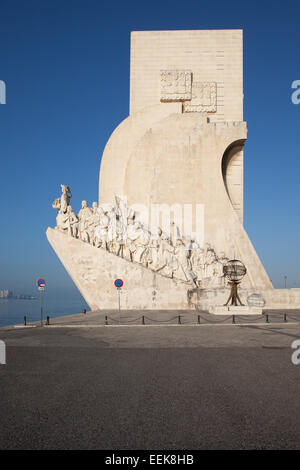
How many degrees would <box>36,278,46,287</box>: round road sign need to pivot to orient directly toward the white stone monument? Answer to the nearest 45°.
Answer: approximately 135° to its left

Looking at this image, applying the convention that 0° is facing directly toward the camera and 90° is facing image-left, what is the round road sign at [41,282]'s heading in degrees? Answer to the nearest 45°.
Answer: approximately 0°
